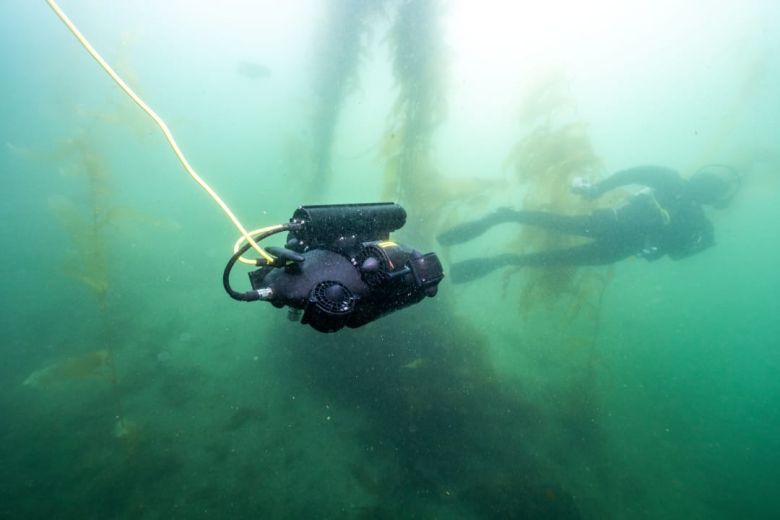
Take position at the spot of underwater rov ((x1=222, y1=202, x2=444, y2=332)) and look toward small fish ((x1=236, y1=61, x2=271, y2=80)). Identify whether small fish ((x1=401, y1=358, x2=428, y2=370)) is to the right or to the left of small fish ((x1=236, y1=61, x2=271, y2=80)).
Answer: right

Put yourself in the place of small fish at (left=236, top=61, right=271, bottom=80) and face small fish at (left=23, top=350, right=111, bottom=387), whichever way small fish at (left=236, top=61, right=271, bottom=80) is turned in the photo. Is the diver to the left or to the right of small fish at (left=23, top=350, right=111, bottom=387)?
left
